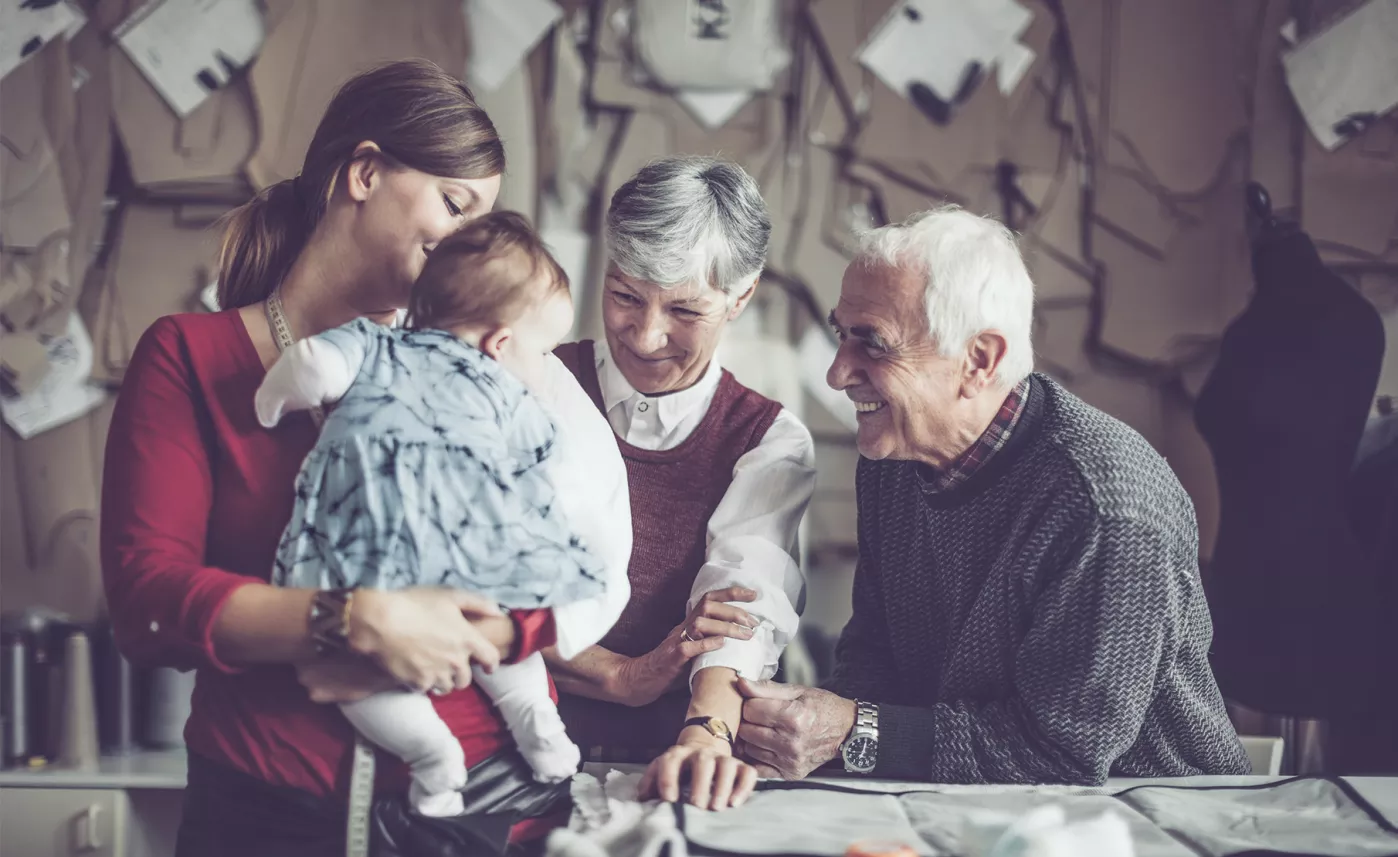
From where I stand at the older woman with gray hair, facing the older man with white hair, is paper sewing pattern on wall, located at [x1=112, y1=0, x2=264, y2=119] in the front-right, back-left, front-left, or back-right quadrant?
back-left

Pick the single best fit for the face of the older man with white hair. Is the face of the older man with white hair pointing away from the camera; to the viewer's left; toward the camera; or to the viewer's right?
to the viewer's left

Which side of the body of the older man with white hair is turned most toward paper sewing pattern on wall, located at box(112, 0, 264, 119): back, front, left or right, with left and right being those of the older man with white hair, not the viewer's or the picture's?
right

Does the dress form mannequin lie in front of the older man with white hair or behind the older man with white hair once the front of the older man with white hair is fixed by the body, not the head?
behind

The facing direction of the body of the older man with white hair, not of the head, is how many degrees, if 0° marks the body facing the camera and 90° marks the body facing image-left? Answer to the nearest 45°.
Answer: approximately 45°

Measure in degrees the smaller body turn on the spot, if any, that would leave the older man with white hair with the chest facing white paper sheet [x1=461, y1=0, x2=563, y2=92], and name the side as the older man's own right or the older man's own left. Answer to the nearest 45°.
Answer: approximately 90° to the older man's own right

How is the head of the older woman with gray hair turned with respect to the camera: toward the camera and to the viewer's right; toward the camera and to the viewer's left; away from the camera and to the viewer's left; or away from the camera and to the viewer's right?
toward the camera and to the viewer's left
